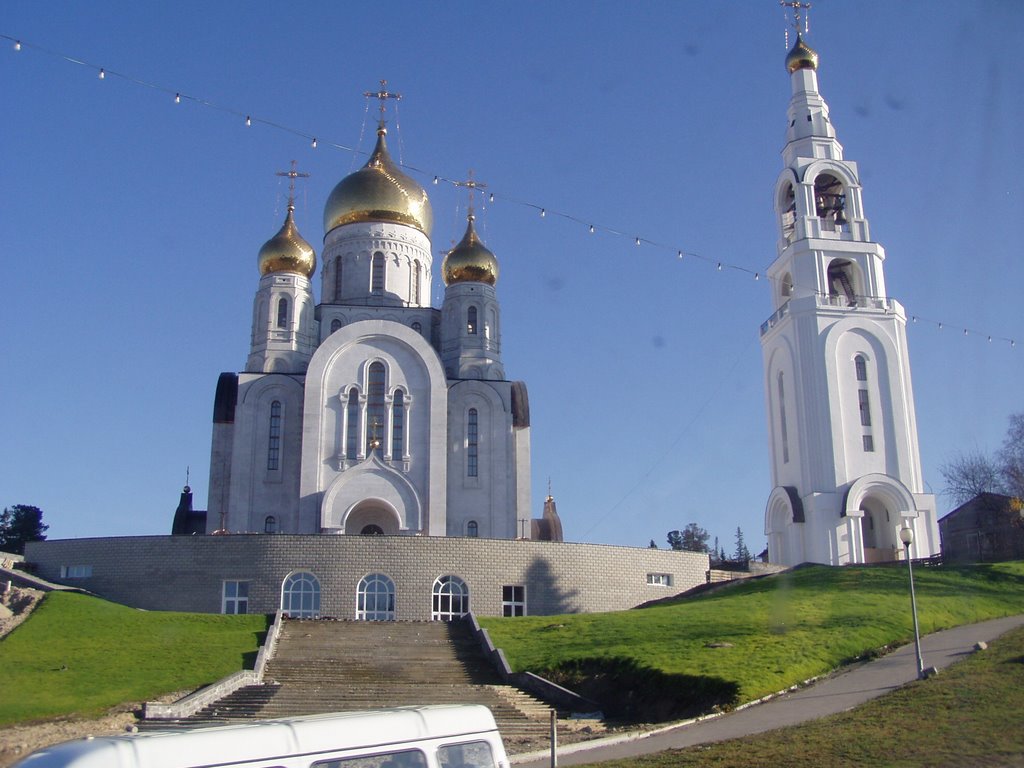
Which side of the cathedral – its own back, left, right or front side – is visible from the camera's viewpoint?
front

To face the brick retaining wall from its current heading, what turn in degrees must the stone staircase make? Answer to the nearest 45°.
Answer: approximately 180°

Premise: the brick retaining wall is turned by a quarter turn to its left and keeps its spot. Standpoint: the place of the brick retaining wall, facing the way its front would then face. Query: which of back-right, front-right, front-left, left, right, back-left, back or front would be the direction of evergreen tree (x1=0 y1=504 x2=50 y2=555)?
back-left

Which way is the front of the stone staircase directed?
toward the camera

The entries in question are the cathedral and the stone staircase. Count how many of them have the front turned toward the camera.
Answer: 2

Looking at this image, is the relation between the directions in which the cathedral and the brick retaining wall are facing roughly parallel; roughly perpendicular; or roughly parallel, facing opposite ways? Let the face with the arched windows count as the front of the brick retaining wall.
roughly parallel

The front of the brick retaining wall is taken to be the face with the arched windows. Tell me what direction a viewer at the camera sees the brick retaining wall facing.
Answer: facing the viewer

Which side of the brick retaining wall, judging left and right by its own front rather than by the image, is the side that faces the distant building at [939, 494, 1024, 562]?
left

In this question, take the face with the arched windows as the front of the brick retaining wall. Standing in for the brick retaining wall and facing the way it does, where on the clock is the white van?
The white van is roughly at 12 o'clock from the brick retaining wall.

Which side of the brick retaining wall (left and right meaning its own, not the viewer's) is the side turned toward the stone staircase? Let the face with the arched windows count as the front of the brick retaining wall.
front

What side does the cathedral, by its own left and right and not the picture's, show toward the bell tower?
left

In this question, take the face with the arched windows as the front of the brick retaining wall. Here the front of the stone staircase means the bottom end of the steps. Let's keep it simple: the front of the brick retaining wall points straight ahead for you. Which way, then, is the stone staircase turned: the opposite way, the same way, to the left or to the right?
the same way

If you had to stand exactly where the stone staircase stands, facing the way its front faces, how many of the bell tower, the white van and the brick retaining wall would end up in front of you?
1

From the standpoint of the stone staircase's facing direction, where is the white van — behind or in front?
in front

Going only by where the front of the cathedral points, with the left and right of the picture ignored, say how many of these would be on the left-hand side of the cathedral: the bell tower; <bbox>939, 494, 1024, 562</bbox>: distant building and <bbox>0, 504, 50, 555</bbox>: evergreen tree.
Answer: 2

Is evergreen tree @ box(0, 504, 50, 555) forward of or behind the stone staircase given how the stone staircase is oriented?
behind

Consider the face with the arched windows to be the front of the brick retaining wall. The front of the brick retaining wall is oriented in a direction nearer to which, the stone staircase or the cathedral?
the stone staircase

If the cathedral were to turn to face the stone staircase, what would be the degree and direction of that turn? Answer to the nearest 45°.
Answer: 0° — it already faces it

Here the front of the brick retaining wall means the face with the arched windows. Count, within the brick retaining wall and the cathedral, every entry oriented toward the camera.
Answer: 2
